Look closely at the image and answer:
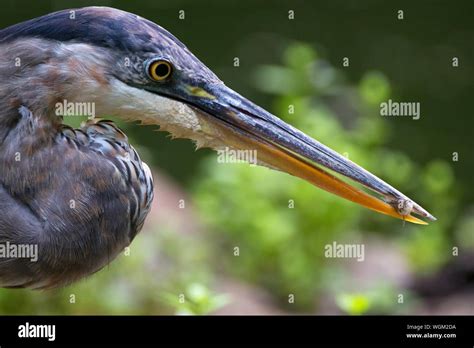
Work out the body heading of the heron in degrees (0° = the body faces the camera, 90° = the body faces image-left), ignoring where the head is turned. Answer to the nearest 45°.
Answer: approximately 270°
